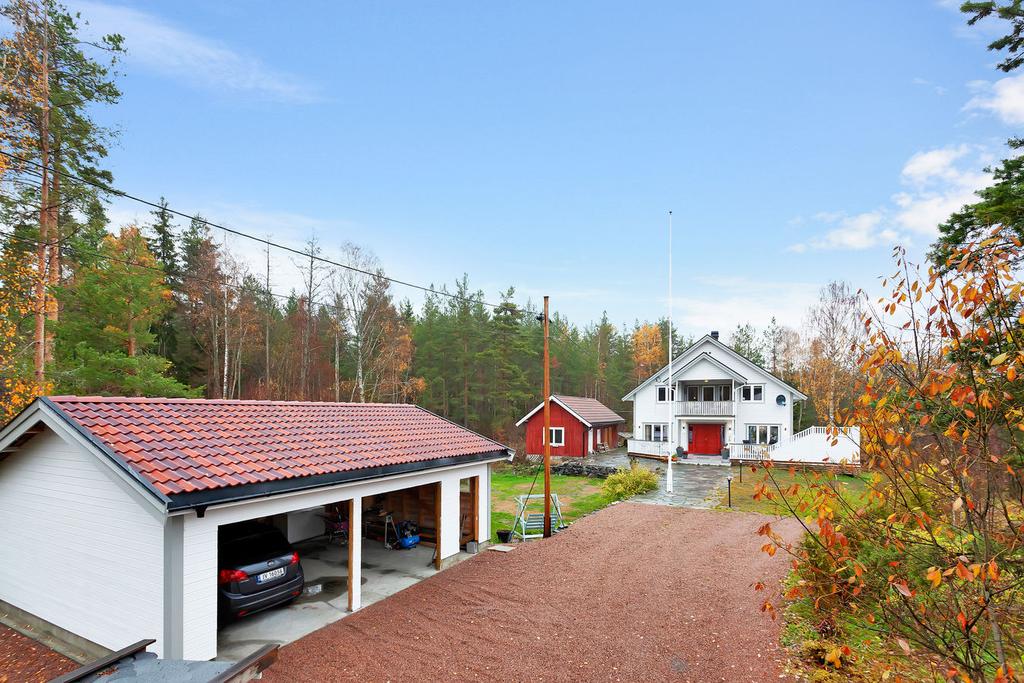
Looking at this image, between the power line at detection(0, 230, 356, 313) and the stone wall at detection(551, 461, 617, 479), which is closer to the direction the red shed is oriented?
the stone wall

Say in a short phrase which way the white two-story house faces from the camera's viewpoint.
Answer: facing the viewer

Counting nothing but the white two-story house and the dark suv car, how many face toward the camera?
1

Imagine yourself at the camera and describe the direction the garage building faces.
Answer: facing the viewer and to the right of the viewer

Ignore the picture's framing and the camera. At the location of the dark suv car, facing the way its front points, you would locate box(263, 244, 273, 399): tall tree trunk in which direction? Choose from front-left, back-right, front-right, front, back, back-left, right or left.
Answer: front-right

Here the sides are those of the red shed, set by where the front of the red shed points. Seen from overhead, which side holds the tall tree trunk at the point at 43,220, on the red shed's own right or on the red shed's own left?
on the red shed's own right

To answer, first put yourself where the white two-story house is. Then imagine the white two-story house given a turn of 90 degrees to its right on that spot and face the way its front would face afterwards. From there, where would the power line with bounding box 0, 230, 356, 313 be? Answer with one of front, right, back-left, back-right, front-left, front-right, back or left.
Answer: front-left

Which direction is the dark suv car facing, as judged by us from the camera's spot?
facing away from the viewer and to the left of the viewer

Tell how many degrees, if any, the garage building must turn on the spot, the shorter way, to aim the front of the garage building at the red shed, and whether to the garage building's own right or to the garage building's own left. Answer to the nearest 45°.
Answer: approximately 90° to the garage building's own left

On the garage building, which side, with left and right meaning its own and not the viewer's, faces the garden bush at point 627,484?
left

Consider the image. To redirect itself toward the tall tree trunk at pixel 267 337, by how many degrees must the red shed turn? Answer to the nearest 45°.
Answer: approximately 135° to its right
